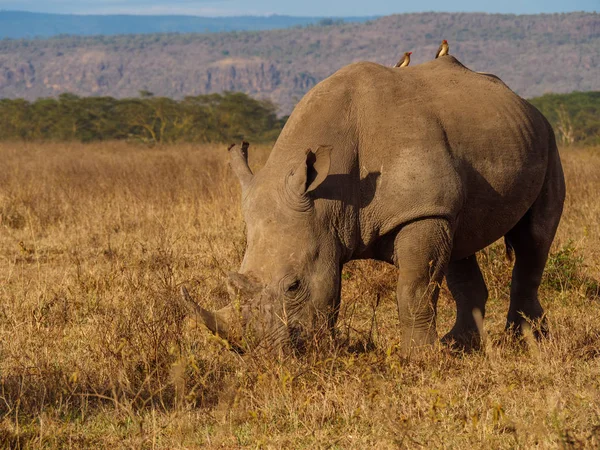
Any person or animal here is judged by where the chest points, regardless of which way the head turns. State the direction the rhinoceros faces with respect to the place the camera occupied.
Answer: facing the viewer and to the left of the viewer

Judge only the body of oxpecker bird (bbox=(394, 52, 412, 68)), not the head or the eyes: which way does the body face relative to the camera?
to the viewer's right
